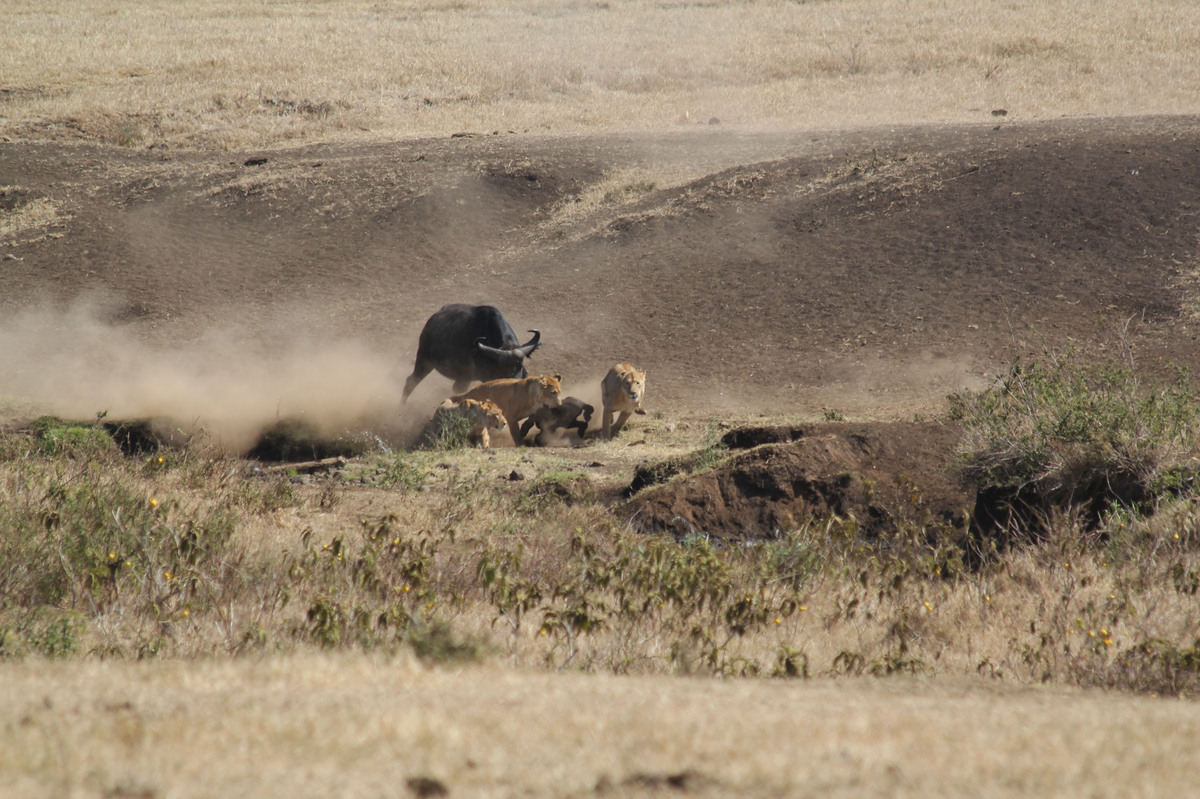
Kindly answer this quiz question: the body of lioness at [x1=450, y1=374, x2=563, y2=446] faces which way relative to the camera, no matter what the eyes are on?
to the viewer's right

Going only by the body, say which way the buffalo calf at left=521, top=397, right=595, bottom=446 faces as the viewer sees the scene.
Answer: to the viewer's right

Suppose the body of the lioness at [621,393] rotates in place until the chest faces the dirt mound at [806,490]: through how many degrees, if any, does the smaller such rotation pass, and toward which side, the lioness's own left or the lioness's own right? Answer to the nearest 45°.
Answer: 0° — it already faces it

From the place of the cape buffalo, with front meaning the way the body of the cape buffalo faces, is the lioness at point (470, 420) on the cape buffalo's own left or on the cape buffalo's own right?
on the cape buffalo's own right

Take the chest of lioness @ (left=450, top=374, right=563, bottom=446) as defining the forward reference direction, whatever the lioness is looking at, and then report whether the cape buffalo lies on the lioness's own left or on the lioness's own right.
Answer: on the lioness's own left

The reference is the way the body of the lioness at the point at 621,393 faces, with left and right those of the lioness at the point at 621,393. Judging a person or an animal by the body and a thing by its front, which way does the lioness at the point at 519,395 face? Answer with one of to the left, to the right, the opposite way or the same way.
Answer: to the left

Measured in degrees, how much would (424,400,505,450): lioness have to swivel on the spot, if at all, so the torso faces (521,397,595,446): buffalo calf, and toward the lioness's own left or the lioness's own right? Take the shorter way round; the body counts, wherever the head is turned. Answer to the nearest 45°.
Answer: approximately 45° to the lioness's own left

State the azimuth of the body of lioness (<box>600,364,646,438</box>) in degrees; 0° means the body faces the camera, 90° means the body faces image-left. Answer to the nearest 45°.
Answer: approximately 0°

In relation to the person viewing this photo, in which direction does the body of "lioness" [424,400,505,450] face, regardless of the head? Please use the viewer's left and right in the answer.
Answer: facing to the right of the viewer

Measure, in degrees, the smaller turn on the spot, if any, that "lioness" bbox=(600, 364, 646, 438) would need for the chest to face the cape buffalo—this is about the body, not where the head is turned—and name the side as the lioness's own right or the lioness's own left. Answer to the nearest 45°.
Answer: approximately 135° to the lioness's own right
